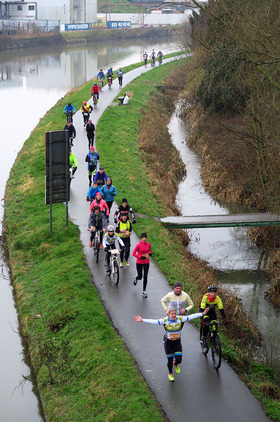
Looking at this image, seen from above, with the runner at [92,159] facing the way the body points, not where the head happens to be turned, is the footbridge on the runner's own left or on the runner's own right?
on the runner's own left

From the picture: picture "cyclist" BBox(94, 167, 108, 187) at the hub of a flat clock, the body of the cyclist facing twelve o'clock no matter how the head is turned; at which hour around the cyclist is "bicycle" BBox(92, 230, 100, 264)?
The bicycle is roughly at 12 o'clock from the cyclist.

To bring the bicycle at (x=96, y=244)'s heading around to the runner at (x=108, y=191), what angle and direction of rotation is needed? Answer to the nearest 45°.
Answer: approximately 180°

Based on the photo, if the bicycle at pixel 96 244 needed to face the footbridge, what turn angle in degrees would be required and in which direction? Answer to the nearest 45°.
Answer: approximately 135° to its left

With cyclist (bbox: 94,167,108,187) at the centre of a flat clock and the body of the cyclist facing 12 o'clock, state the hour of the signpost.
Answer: The signpost is roughly at 2 o'clock from the cyclist.

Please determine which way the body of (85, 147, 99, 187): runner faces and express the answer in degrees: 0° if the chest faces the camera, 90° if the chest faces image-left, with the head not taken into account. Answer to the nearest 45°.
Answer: approximately 0°

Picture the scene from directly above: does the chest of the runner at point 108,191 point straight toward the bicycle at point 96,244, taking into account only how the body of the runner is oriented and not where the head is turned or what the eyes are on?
yes
